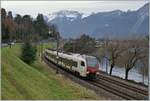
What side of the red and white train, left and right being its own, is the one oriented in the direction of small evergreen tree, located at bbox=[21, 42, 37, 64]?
back

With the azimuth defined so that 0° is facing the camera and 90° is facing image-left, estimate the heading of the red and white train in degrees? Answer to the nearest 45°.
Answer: approximately 315°
